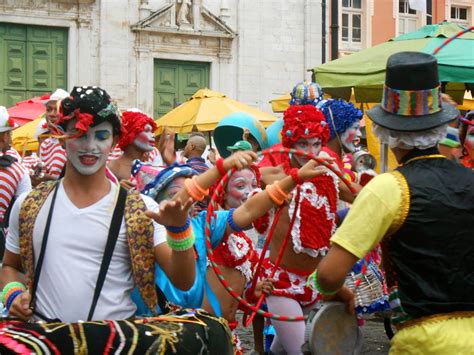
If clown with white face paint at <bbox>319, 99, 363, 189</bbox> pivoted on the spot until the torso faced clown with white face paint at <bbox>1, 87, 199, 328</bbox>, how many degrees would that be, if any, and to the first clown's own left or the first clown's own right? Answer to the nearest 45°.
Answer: approximately 90° to the first clown's own right

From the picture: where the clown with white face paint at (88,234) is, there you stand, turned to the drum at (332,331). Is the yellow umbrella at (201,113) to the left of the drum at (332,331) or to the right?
left

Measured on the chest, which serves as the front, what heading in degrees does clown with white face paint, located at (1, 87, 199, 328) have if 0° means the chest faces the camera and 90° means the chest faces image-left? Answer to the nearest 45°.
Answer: approximately 0°

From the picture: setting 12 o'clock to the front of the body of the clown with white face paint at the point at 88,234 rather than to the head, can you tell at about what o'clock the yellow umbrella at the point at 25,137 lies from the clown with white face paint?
The yellow umbrella is roughly at 6 o'clock from the clown with white face paint.

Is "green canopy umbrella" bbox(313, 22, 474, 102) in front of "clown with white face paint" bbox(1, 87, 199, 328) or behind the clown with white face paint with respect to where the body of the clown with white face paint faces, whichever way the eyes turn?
behind
